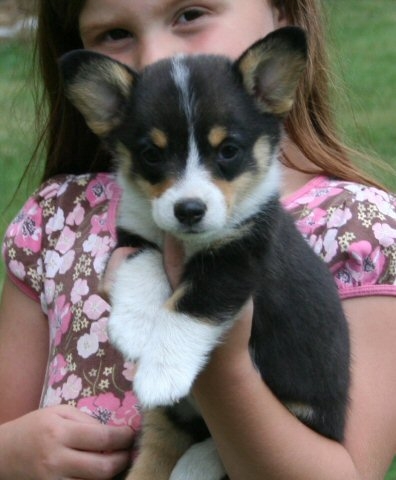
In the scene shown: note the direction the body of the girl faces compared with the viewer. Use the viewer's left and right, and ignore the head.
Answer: facing the viewer

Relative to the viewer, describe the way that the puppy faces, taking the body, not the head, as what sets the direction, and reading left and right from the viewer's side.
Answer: facing the viewer and to the left of the viewer

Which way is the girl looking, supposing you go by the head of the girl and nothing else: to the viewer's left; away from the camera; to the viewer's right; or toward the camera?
toward the camera
